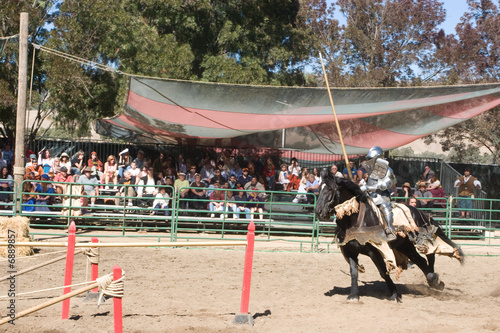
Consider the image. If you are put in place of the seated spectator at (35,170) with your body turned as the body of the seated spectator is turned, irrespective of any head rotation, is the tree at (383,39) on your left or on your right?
on your left

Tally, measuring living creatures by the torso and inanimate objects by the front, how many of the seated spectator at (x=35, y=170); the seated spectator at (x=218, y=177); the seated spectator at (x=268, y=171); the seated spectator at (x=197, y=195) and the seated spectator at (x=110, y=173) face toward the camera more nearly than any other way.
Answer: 5

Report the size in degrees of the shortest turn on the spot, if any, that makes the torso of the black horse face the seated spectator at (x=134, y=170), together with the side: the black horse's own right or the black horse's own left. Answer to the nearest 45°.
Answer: approximately 90° to the black horse's own right

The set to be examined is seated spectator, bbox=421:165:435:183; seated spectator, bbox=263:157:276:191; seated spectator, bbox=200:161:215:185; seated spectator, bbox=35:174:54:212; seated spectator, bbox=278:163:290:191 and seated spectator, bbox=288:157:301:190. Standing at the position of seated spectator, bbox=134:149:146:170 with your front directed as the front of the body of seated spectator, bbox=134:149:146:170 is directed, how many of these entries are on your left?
5

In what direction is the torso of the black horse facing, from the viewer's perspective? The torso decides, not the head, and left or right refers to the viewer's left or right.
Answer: facing the viewer and to the left of the viewer

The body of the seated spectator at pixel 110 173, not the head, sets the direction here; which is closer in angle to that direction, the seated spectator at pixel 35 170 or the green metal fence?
the green metal fence

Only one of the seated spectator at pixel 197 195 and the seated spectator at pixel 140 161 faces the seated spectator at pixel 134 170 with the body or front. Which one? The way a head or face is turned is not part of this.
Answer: the seated spectator at pixel 140 161

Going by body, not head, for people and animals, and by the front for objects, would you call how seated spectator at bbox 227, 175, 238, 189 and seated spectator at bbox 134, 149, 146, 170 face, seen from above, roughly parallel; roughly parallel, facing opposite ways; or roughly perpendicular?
roughly parallel

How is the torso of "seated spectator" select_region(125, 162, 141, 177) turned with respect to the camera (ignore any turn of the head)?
toward the camera

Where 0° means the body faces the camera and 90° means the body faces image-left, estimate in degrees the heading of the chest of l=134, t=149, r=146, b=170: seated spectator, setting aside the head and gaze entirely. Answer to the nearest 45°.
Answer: approximately 0°

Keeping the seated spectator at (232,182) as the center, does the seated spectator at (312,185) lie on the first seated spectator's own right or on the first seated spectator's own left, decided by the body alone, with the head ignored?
on the first seated spectator's own left

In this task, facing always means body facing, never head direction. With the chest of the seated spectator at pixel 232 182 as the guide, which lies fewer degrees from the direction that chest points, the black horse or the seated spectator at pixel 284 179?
the black horse

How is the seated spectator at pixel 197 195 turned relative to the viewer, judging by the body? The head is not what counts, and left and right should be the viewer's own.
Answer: facing the viewer

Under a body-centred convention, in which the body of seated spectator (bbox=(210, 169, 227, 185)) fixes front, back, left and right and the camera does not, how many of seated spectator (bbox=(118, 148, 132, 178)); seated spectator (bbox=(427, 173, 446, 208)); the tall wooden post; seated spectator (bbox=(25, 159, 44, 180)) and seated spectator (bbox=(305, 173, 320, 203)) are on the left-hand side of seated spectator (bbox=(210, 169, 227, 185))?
2

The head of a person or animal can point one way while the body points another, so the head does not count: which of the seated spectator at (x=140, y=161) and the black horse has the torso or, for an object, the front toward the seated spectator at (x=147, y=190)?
the seated spectator at (x=140, y=161)

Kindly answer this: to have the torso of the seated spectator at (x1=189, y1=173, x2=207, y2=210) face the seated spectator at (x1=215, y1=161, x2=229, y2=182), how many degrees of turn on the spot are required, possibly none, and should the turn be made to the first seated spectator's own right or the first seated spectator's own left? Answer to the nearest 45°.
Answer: approximately 180°
